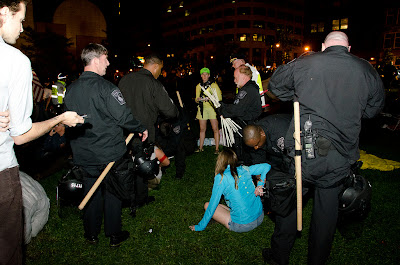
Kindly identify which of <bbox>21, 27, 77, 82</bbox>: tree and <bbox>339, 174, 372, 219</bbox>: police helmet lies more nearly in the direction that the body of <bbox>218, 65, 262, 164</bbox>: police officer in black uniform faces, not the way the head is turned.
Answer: the tree

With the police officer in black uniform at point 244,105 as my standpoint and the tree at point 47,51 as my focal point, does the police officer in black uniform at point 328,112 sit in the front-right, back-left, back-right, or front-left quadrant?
back-left

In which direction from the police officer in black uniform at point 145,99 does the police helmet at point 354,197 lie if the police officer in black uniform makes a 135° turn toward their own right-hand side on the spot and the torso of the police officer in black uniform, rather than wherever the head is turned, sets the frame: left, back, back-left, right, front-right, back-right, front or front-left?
front-left

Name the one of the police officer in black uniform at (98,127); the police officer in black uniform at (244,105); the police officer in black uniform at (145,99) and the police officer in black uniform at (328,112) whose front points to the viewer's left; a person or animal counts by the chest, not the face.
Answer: the police officer in black uniform at (244,105)

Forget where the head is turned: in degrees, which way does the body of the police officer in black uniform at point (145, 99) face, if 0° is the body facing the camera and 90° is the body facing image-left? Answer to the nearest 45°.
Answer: approximately 225°

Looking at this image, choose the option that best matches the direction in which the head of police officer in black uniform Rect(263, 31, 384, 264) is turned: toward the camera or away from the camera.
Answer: away from the camera

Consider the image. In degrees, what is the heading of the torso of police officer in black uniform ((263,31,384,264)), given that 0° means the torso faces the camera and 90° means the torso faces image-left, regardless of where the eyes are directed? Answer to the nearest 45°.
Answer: approximately 180°

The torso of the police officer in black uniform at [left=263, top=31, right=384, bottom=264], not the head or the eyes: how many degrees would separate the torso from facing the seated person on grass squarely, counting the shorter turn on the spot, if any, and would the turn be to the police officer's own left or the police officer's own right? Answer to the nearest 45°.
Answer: approximately 45° to the police officer's own left

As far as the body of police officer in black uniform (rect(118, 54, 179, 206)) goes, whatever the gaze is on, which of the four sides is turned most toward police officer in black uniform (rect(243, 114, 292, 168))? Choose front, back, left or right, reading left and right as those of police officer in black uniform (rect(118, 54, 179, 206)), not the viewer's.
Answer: right

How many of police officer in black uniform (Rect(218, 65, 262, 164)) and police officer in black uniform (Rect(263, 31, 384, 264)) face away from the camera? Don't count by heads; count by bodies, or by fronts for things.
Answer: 1

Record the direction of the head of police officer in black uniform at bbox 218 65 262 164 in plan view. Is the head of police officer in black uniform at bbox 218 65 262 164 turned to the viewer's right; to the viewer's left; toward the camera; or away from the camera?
to the viewer's left

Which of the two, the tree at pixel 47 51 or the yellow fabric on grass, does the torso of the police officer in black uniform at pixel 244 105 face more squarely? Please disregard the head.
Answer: the tree
